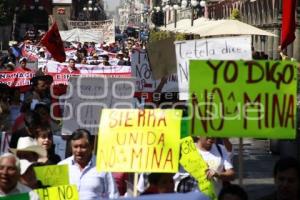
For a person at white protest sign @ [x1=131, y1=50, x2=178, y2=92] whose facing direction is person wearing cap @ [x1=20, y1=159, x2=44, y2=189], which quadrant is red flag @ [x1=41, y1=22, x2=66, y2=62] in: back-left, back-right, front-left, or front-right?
back-right

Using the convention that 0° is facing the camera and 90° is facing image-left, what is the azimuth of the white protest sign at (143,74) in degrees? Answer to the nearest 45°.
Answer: approximately 0°

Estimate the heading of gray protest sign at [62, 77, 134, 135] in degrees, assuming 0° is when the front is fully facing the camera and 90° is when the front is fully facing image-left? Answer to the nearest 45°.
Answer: approximately 0°

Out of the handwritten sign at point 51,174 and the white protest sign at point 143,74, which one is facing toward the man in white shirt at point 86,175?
the white protest sign

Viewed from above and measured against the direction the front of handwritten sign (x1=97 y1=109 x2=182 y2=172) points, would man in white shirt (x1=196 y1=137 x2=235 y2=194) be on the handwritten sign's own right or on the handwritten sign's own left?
on the handwritten sign's own left
